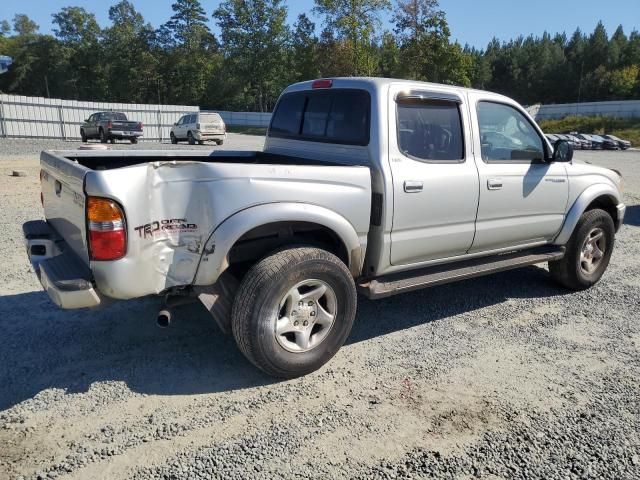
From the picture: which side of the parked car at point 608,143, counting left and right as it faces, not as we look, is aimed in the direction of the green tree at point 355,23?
back

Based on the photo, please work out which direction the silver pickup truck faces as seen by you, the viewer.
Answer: facing away from the viewer and to the right of the viewer

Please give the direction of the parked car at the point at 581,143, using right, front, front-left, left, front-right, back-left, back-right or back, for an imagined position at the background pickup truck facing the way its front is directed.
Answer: back-right

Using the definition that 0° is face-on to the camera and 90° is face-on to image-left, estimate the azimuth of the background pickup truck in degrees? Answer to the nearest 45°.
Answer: approximately 135°

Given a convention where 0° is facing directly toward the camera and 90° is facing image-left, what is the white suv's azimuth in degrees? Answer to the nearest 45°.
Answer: approximately 135°

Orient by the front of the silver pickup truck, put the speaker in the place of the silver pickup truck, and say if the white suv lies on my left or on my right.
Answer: on my left

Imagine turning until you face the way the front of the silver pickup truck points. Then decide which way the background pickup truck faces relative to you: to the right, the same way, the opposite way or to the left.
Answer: to the left

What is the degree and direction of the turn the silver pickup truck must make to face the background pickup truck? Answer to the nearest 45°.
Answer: approximately 90° to its left
